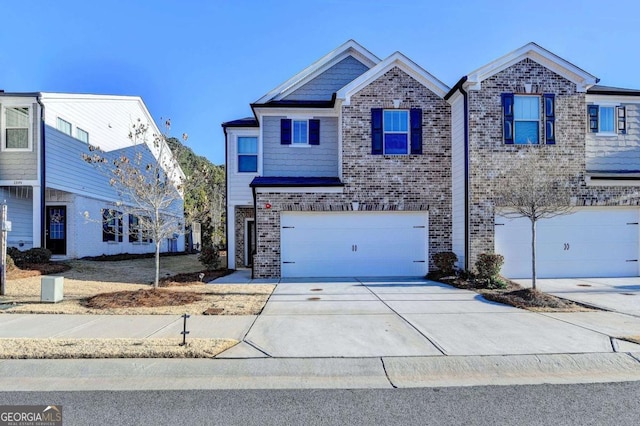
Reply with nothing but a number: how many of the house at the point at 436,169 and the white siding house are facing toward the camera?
2

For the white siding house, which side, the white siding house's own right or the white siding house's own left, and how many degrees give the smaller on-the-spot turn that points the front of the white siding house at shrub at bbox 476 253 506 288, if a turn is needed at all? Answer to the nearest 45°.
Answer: approximately 45° to the white siding house's own left

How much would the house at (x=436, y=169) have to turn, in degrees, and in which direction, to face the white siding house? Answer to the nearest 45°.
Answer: approximately 90° to its right

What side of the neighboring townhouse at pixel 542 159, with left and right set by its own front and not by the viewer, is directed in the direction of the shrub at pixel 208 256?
right

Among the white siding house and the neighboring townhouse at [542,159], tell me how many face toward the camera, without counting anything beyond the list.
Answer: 2

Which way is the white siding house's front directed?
toward the camera

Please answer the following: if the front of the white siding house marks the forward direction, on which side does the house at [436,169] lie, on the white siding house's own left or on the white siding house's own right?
on the white siding house's own left

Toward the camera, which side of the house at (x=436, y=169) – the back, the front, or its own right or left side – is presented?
front
